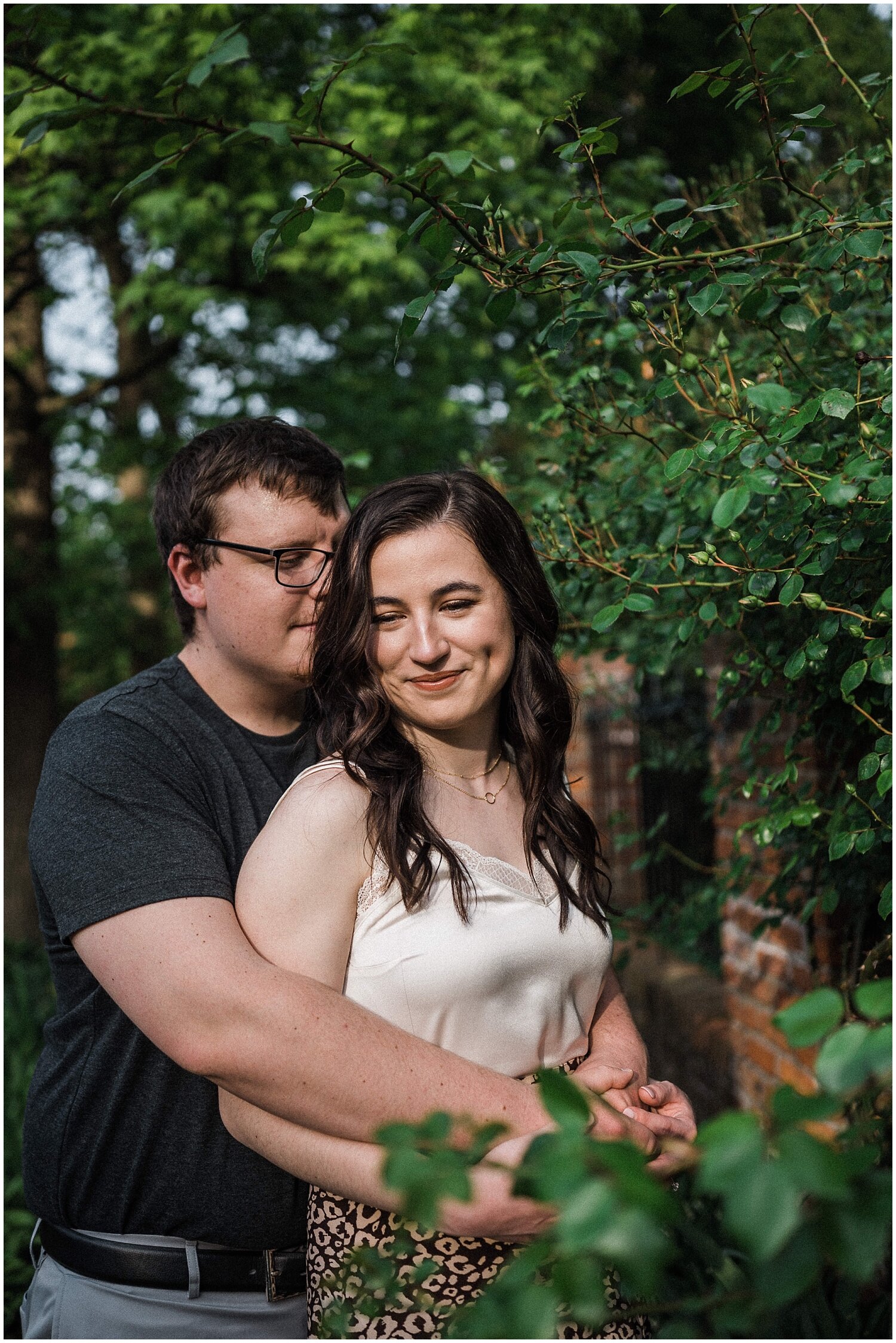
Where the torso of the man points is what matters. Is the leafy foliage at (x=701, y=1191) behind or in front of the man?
in front

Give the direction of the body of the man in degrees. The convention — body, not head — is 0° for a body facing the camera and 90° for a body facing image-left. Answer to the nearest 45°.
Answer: approximately 315°

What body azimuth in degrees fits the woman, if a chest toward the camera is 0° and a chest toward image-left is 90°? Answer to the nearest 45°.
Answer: approximately 315°
